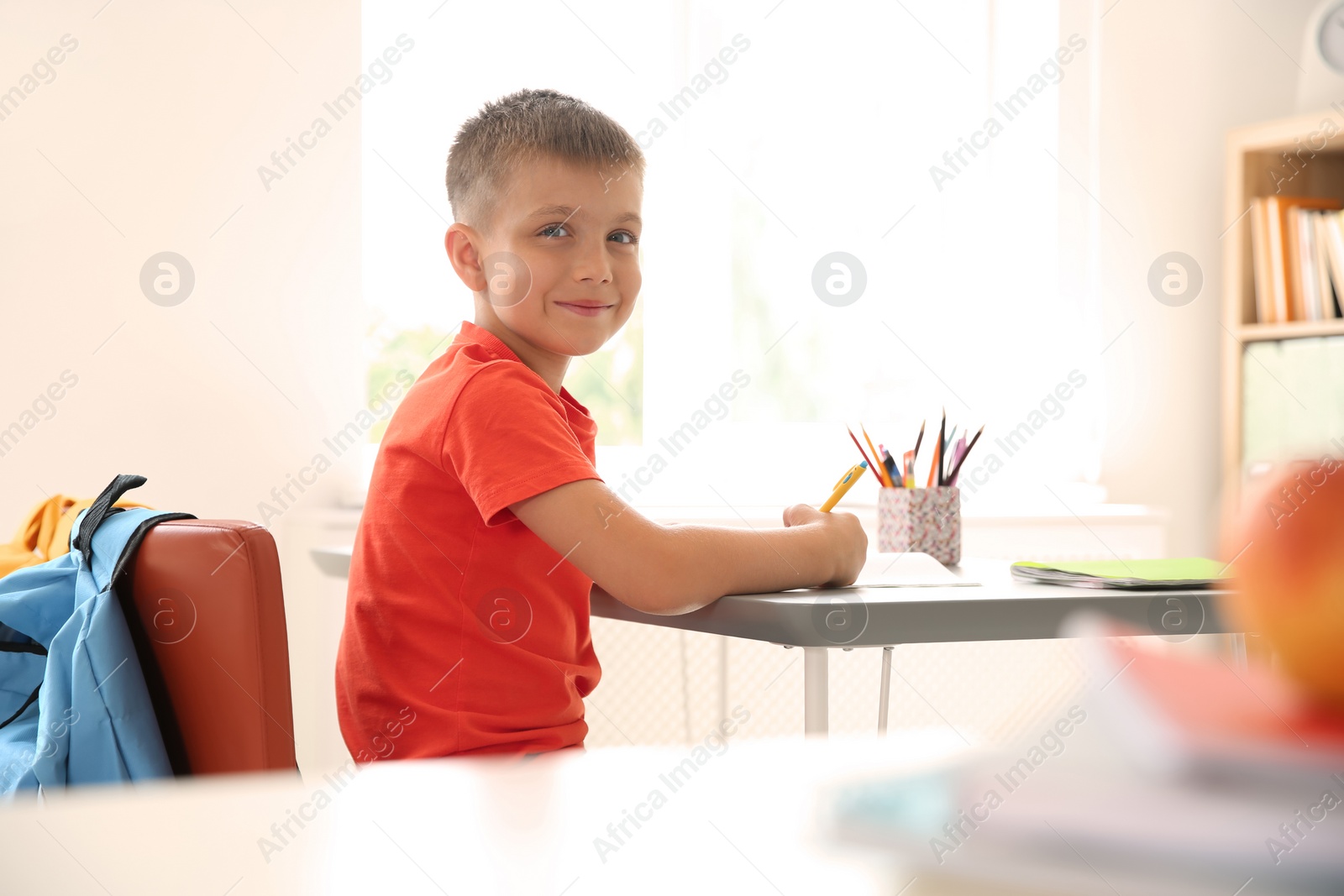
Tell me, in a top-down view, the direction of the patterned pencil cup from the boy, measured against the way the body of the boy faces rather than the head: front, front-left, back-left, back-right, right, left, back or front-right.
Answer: front-left

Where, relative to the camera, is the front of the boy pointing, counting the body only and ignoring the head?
to the viewer's right

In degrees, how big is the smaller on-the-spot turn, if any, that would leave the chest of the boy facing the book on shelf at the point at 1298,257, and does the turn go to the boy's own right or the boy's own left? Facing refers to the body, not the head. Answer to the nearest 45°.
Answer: approximately 45° to the boy's own left

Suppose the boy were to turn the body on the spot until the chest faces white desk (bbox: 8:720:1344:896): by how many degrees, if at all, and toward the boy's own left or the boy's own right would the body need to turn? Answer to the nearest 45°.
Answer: approximately 90° to the boy's own right

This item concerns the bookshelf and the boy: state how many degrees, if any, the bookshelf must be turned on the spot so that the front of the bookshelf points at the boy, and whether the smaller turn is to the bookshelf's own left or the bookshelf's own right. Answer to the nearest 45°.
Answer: approximately 45° to the bookshelf's own left

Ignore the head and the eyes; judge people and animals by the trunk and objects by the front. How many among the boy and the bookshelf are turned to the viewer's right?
1

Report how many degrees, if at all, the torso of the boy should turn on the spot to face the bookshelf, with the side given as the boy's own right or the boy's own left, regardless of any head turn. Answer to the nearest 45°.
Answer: approximately 45° to the boy's own left

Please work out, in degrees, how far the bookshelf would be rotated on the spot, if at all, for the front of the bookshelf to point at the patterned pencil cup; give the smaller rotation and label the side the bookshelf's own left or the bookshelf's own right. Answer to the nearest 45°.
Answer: approximately 45° to the bookshelf's own left

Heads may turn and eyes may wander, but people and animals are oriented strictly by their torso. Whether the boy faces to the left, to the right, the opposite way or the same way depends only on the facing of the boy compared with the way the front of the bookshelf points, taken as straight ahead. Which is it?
to the left

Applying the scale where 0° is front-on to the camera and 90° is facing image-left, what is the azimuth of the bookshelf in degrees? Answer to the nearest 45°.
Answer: approximately 45°
